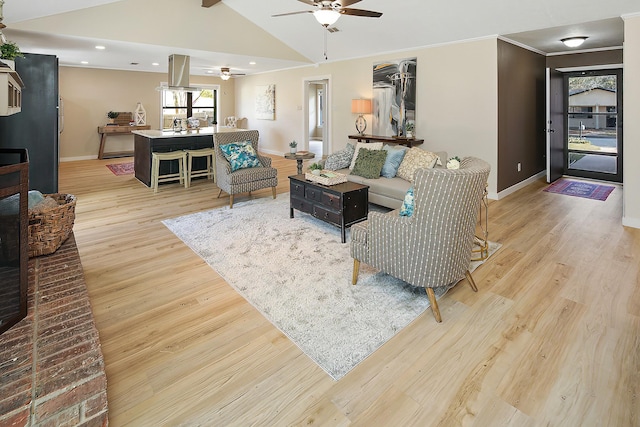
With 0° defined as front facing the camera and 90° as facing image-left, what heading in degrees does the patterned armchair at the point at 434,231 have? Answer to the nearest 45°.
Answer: approximately 135°

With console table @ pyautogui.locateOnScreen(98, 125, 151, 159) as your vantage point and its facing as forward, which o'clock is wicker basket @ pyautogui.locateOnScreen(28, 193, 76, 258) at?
The wicker basket is roughly at 12 o'clock from the console table.

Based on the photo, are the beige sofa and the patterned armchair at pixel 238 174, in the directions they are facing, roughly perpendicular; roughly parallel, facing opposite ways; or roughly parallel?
roughly perpendicular

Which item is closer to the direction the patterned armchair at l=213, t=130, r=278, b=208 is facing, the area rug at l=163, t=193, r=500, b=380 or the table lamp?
the area rug

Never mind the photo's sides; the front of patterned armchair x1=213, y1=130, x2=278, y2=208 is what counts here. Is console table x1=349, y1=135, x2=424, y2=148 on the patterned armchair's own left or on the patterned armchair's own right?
on the patterned armchair's own left

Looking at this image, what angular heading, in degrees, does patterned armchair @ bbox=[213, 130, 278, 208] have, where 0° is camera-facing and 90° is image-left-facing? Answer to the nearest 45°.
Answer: approximately 315°
